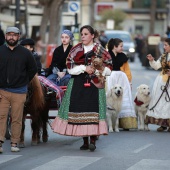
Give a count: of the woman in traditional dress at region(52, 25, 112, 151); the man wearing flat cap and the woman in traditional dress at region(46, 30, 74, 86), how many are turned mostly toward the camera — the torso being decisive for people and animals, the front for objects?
3

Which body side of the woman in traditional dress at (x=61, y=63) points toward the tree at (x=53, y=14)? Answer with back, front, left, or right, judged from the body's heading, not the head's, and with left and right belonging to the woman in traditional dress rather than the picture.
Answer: back

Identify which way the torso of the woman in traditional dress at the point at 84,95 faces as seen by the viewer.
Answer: toward the camera

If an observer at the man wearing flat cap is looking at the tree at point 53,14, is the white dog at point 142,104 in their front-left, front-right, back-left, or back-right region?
front-right

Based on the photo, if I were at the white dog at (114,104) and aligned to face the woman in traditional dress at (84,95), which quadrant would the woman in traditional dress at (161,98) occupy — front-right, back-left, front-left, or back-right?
back-left

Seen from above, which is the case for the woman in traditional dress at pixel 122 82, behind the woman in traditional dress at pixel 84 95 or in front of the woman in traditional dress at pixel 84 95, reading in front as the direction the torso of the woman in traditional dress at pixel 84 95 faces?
behind

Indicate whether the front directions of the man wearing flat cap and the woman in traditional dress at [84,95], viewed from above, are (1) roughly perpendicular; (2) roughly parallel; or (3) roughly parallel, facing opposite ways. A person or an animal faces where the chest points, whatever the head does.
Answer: roughly parallel

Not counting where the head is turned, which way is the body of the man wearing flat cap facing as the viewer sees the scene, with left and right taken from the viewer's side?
facing the viewer

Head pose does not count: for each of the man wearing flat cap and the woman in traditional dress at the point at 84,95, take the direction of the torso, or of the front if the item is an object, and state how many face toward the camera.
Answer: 2

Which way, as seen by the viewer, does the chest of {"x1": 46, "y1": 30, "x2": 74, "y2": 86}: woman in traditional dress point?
toward the camera

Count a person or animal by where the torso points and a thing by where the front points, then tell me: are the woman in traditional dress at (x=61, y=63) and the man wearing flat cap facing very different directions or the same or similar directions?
same or similar directions
